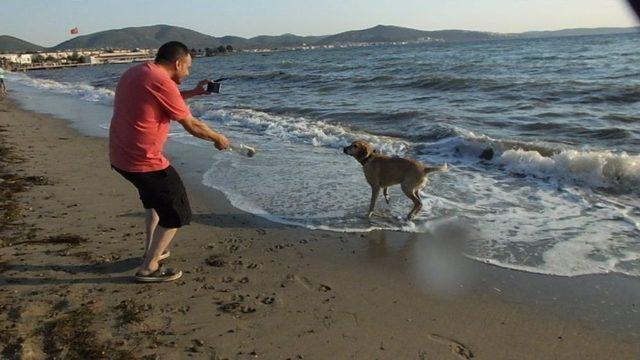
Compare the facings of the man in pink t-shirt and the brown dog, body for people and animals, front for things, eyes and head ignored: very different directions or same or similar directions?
very different directions

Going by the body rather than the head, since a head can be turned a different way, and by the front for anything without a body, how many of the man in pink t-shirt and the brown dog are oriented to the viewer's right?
1

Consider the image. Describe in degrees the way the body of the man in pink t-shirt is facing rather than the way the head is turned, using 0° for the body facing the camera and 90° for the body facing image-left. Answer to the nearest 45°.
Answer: approximately 270°

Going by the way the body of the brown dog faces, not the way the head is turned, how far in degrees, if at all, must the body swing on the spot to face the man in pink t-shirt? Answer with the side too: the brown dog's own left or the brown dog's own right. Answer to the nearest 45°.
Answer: approximately 45° to the brown dog's own left

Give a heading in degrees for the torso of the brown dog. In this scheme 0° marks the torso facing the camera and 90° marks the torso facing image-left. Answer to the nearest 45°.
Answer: approximately 90°

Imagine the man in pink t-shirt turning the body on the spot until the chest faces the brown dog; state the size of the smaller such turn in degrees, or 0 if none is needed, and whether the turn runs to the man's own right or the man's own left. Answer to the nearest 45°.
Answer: approximately 45° to the man's own left
